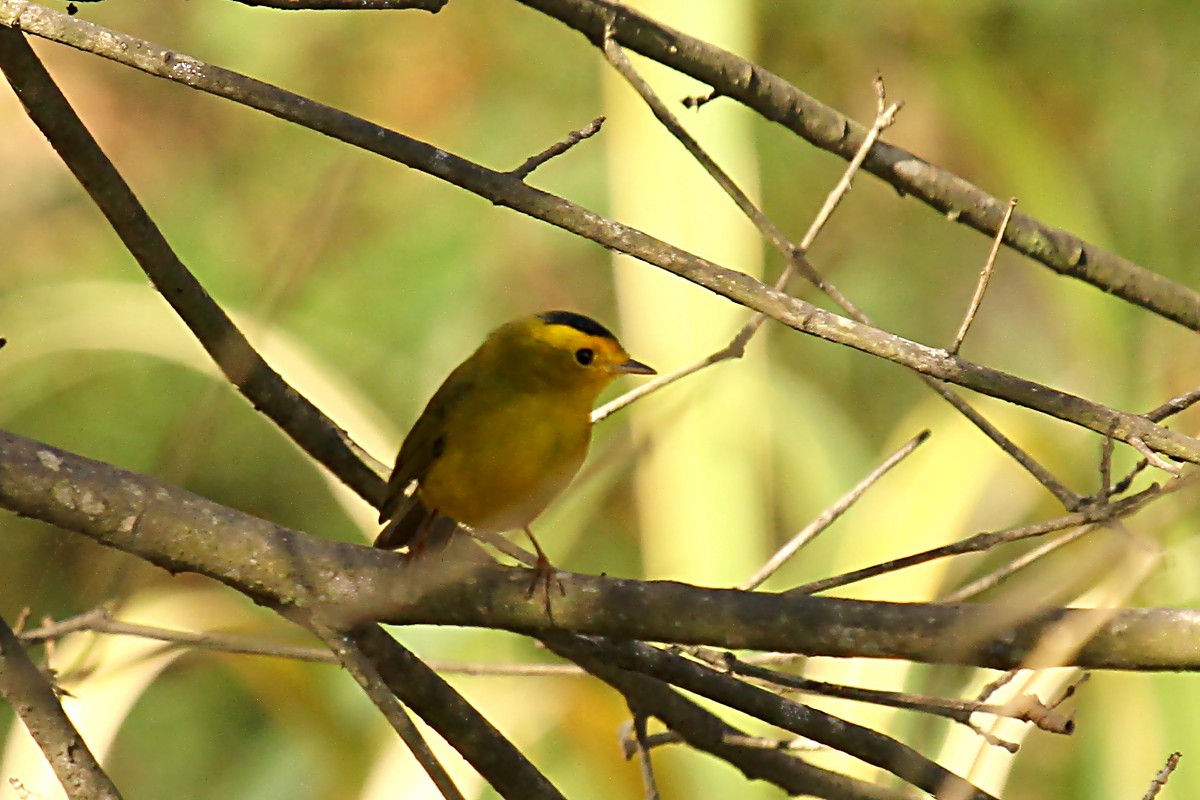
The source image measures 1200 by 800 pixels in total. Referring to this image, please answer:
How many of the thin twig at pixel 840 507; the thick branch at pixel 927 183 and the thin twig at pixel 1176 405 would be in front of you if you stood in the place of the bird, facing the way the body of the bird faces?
3

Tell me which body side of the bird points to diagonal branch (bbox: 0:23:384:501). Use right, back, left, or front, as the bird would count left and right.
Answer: back

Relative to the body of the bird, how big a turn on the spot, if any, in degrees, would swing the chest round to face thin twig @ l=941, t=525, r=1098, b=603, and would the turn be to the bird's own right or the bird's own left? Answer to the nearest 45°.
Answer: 0° — it already faces it

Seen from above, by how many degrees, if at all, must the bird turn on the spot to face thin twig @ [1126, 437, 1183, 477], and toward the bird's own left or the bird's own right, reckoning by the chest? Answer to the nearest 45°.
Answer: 0° — it already faces it

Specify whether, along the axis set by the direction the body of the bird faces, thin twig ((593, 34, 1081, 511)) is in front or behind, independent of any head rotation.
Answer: in front

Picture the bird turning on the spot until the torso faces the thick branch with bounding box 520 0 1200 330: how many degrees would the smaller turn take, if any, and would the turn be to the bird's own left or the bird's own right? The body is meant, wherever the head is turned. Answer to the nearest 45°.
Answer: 0° — it already faces it

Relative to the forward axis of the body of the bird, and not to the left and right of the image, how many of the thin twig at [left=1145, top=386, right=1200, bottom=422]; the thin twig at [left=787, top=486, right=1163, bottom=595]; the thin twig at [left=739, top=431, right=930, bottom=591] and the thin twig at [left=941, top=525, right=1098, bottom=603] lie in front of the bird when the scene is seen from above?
4

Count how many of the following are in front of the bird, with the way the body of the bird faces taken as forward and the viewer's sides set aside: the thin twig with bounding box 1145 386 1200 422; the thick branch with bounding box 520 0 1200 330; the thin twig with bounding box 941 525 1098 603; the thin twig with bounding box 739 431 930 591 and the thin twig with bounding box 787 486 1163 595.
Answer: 5

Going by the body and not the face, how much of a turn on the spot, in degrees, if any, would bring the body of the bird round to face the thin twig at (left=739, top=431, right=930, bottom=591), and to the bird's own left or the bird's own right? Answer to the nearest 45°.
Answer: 0° — it already faces it
